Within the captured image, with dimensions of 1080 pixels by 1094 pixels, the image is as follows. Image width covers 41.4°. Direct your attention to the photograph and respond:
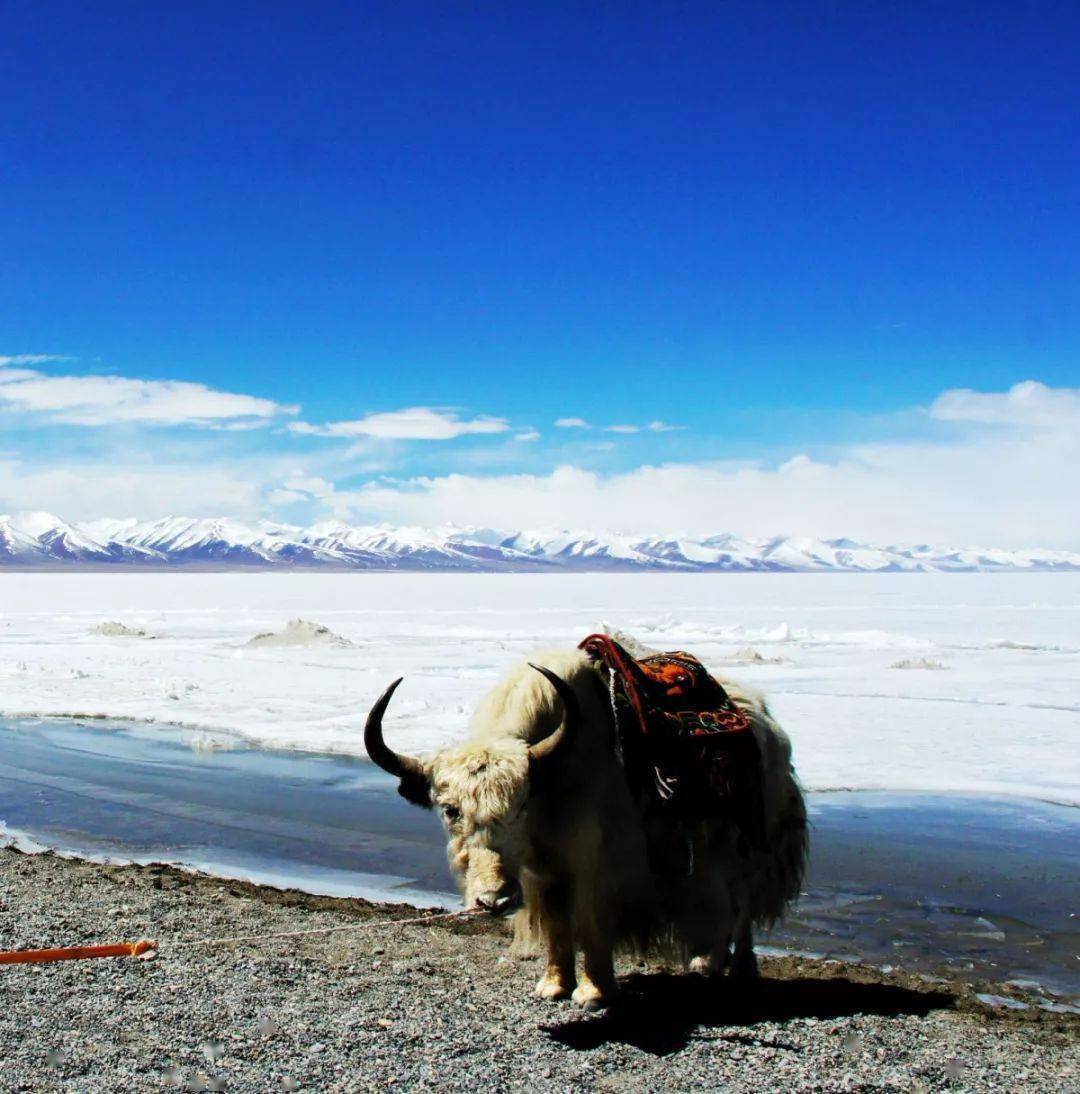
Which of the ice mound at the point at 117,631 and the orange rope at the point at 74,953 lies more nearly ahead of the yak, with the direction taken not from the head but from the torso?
the orange rope

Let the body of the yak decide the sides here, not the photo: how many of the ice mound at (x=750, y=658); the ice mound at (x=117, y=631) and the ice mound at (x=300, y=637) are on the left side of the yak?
0

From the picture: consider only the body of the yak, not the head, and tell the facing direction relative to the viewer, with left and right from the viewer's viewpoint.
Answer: facing the viewer and to the left of the viewer

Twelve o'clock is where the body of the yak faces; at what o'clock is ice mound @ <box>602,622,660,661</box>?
The ice mound is roughly at 5 o'clock from the yak.

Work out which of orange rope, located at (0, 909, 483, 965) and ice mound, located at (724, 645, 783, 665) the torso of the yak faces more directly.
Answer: the orange rope

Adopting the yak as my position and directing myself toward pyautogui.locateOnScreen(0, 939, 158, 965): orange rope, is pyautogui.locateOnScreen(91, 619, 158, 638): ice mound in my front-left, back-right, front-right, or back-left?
front-right

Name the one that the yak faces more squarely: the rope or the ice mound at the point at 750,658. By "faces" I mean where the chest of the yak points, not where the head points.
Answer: the rope

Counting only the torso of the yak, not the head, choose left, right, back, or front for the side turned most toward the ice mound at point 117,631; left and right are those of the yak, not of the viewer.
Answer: right

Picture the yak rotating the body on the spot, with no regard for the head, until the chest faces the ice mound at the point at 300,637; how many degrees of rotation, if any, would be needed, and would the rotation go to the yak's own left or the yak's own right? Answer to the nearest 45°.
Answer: approximately 135° to the yak's own right

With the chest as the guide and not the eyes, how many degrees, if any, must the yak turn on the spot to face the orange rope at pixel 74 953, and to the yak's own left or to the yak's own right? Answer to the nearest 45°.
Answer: approximately 45° to the yak's own right

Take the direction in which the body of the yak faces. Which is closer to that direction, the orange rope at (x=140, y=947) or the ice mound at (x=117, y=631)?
the orange rope

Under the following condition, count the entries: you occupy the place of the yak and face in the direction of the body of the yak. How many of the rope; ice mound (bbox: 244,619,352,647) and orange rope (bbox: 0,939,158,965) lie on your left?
0
